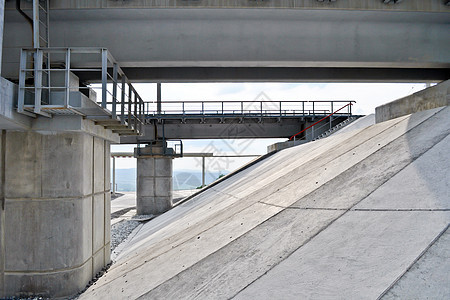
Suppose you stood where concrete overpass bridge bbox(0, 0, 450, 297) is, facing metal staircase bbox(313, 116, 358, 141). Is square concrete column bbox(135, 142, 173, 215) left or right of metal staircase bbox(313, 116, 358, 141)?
left

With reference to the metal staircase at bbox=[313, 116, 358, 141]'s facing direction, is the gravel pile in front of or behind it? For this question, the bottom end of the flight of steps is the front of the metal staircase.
in front

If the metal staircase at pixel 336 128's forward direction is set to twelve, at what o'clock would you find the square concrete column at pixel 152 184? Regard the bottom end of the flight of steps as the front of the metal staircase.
The square concrete column is roughly at 12 o'clock from the metal staircase.

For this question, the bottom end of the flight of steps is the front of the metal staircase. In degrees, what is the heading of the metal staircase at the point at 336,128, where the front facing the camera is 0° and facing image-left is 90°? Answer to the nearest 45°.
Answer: approximately 90°

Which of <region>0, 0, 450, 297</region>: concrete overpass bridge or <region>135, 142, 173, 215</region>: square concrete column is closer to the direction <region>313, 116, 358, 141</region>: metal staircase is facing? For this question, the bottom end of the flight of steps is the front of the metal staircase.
the square concrete column

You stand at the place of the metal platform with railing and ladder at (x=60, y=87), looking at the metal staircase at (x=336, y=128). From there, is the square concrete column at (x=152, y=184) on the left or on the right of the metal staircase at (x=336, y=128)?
left
